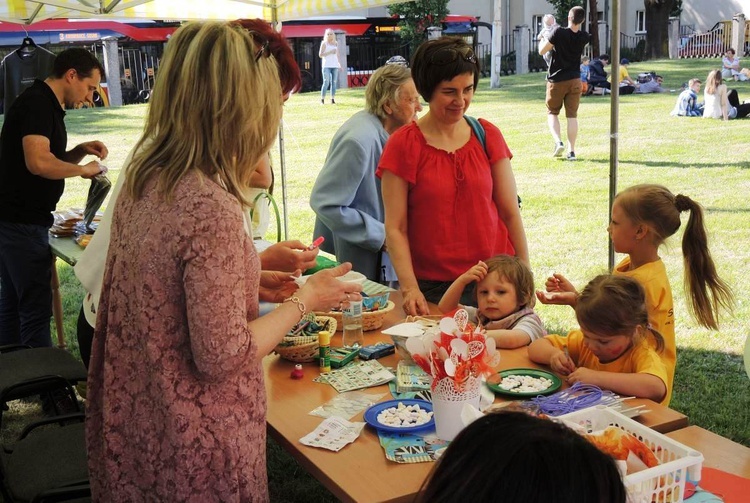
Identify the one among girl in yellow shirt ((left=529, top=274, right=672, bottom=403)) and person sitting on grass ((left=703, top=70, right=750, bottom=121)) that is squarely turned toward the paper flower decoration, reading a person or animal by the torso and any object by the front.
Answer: the girl in yellow shirt

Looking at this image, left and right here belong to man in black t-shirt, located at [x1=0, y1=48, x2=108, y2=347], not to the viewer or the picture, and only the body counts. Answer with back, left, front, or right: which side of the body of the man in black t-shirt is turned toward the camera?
right

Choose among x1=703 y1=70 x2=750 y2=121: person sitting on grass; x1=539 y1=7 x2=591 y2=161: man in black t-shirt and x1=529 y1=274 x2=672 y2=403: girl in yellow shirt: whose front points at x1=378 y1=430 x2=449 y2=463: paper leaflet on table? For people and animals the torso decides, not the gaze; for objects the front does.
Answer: the girl in yellow shirt

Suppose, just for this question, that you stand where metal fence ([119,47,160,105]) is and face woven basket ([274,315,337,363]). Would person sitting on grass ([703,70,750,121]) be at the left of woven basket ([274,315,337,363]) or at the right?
left

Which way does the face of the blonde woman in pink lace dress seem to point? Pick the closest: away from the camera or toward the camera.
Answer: away from the camera

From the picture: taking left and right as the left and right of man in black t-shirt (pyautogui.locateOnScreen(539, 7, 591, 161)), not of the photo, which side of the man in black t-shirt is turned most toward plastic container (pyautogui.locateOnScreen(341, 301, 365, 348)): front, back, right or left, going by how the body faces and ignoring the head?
back

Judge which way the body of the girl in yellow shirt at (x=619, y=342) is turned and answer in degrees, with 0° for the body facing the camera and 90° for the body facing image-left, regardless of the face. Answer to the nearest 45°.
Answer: approximately 45°

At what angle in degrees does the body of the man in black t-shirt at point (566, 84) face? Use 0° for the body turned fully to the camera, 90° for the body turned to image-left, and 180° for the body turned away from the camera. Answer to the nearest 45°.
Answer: approximately 180°

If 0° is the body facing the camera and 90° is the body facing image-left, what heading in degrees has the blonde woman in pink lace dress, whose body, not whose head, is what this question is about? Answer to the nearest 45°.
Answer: approximately 225°

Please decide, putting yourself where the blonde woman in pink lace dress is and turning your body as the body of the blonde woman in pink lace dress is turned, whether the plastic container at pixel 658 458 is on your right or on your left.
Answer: on your right

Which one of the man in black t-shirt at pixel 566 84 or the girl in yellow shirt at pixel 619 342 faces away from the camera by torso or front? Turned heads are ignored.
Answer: the man in black t-shirt

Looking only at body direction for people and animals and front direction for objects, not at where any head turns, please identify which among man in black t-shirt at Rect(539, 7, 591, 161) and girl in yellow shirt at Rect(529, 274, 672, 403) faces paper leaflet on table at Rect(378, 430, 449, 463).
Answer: the girl in yellow shirt
